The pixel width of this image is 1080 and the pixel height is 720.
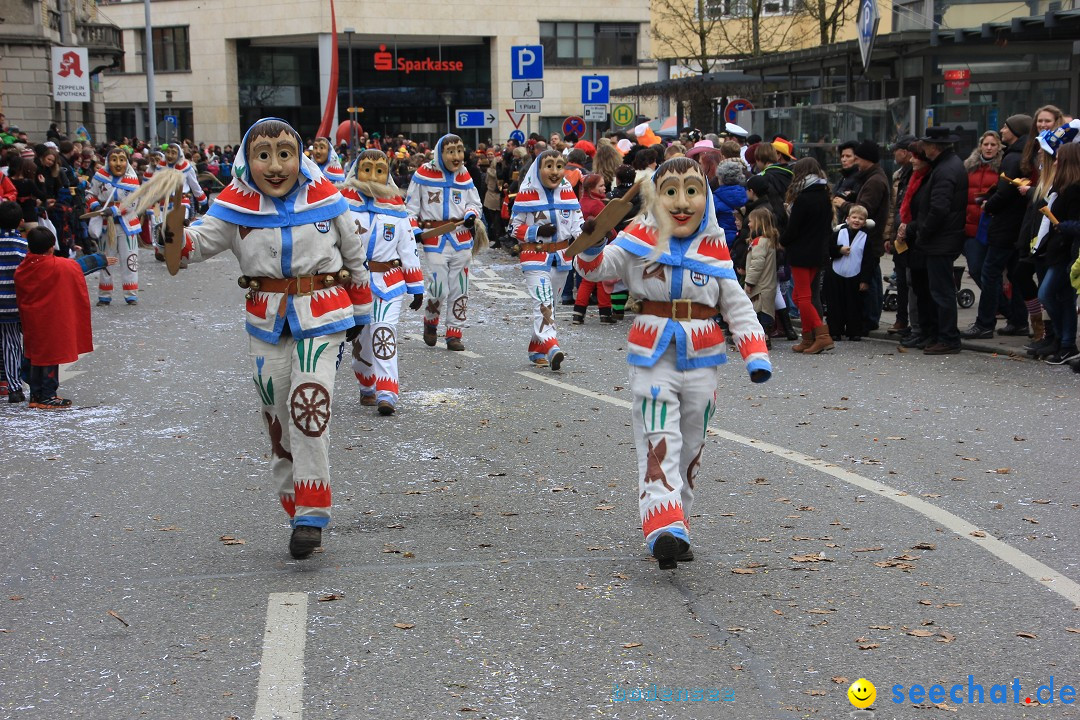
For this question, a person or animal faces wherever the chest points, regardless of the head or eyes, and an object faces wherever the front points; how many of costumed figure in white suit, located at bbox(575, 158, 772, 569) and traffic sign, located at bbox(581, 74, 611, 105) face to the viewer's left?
0

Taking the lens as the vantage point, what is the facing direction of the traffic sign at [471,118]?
facing the viewer

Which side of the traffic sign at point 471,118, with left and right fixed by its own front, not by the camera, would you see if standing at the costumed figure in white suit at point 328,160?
front

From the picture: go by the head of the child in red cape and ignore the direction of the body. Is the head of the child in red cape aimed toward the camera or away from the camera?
away from the camera

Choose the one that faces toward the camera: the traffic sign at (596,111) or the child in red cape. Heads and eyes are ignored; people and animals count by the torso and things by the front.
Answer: the traffic sign

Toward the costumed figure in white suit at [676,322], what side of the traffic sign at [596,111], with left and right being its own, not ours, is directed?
front

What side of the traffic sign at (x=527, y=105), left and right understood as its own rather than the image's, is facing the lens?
front

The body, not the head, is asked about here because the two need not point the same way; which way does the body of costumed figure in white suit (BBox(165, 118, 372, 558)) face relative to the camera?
toward the camera

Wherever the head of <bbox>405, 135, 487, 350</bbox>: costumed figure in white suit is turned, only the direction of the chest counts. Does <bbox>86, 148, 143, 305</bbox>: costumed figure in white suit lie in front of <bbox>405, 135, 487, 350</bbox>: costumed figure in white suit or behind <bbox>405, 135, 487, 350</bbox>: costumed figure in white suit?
behind

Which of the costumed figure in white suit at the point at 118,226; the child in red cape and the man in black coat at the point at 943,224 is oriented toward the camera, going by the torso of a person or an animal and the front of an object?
the costumed figure in white suit

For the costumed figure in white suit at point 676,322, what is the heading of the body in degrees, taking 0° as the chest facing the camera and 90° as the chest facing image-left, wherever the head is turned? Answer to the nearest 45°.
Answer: approximately 0°

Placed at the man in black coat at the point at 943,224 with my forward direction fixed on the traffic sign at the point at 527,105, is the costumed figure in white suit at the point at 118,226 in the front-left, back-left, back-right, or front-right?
front-left

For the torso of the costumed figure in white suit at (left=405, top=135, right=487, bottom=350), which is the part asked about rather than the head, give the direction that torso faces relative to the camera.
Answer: toward the camera

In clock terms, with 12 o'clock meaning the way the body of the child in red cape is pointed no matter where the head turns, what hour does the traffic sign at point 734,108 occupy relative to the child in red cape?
The traffic sign is roughly at 12 o'clock from the child in red cape.

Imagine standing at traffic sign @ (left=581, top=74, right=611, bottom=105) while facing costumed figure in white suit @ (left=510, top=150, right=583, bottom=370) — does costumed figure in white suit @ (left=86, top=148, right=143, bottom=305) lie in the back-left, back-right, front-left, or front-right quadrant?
front-right
